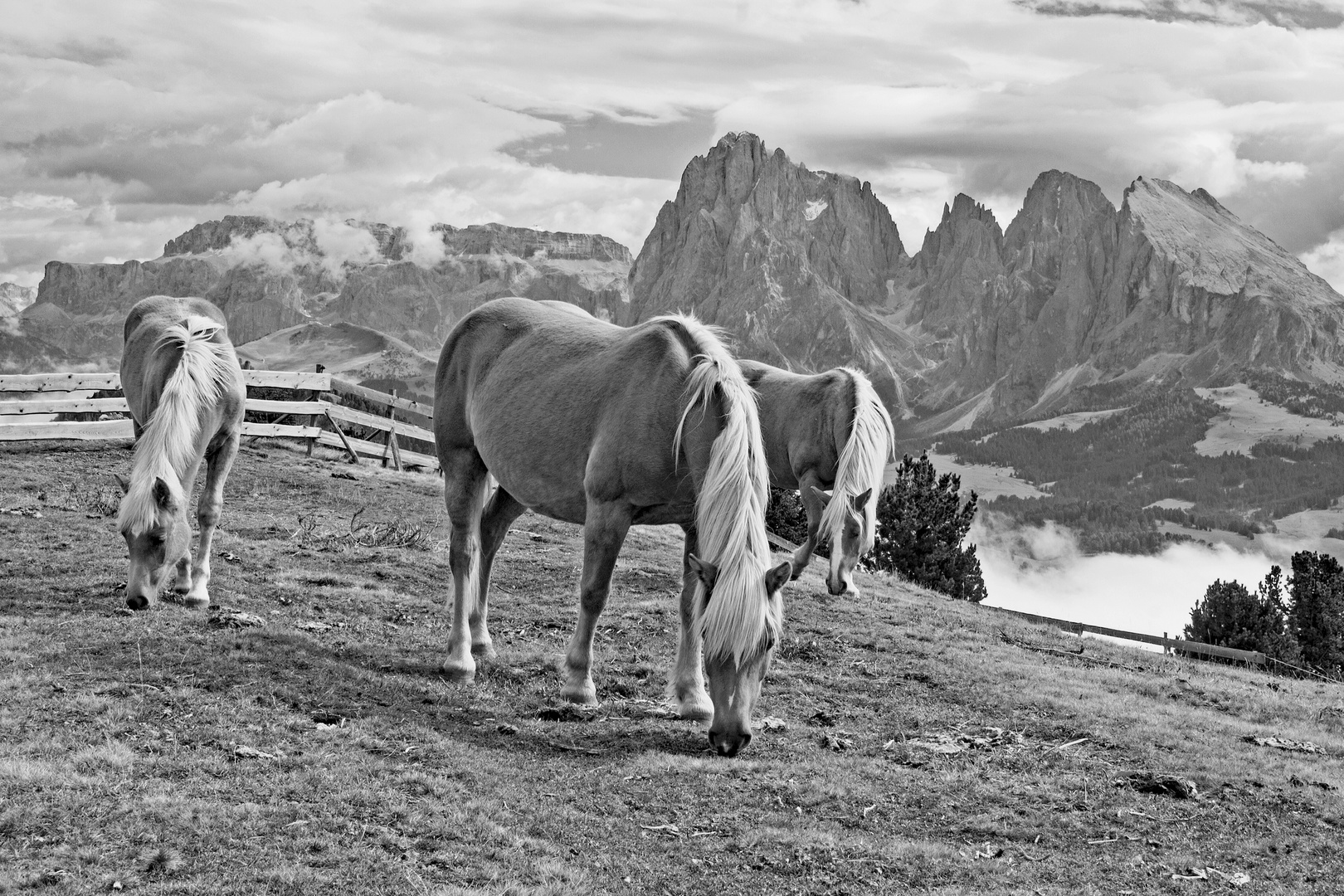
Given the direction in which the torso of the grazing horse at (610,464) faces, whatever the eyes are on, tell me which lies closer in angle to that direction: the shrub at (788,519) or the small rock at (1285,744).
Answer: the small rock

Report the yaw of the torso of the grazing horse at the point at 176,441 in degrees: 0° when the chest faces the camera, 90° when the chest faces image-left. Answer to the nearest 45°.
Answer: approximately 0°

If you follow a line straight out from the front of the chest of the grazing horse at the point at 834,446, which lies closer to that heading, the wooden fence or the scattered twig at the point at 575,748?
the scattered twig

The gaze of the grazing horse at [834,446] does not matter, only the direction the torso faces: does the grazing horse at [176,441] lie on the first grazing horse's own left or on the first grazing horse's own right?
on the first grazing horse's own right

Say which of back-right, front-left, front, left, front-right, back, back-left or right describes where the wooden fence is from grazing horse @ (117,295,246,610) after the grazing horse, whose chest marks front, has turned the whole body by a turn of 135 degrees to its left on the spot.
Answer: front-left

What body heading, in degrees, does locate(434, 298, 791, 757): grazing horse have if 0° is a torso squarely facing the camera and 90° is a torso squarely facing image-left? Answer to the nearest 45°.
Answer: approximately 315°

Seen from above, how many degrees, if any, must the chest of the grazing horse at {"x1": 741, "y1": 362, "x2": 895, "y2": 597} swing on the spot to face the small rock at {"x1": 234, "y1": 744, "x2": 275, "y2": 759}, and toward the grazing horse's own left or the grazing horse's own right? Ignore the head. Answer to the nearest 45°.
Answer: approximately 45° to the grazing horse's own right
